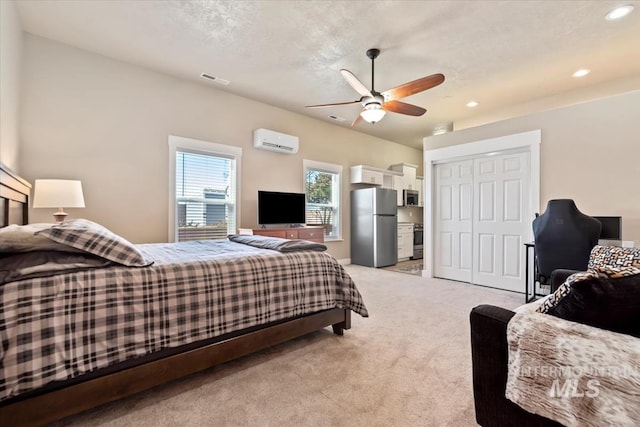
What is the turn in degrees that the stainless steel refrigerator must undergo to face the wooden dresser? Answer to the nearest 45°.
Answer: approximately 90° to its right

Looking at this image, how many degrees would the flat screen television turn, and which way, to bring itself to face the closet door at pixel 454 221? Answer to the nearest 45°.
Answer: approximately 45° to its left

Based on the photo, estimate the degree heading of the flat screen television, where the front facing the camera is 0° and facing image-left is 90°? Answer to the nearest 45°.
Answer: approximately 315°

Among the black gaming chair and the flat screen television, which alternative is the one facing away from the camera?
the black gaming chair

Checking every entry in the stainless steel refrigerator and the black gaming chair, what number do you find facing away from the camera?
1

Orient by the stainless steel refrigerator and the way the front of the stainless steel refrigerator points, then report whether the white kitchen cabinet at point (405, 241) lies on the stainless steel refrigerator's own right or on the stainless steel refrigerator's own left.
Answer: on the stainless steel refrigerator's own left

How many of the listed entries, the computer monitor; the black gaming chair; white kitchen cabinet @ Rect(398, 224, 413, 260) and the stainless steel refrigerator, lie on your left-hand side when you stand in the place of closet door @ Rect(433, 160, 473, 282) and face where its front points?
2
